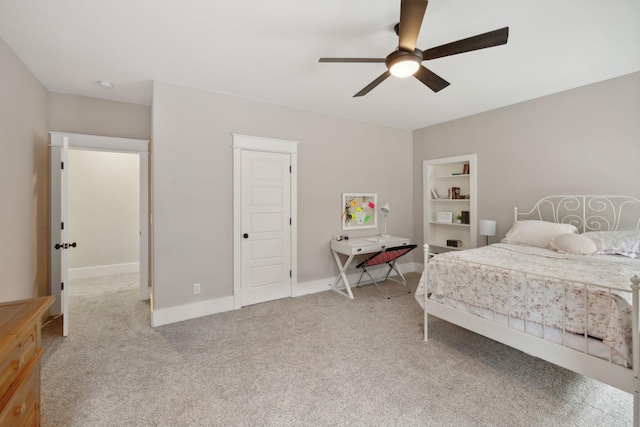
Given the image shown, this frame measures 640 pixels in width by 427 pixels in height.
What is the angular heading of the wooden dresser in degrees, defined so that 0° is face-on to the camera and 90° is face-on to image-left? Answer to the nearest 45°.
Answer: approximately 270°

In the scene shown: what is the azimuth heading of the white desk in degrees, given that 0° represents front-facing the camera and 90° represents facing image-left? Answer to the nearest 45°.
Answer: approximately 315°

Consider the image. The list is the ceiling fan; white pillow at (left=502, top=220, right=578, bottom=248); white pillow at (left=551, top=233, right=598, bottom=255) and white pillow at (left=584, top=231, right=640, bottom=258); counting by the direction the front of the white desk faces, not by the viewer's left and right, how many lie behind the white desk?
0

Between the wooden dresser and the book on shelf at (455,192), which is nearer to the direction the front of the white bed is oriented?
the wooden dresser

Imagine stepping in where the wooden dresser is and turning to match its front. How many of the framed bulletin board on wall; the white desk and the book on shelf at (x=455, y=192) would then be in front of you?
3

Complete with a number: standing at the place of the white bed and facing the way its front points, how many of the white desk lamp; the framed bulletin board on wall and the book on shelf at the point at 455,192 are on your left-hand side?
0

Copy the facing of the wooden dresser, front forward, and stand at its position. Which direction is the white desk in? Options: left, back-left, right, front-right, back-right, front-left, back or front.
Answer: front

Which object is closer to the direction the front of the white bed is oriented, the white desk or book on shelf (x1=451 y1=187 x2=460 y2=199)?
the white desk

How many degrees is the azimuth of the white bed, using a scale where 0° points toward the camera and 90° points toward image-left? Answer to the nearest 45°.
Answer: approximately 45°

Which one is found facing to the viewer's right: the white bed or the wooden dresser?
the wooden dresser

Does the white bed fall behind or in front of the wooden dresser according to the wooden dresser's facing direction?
in front

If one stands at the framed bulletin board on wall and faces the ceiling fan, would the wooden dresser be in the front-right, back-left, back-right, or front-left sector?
front-right

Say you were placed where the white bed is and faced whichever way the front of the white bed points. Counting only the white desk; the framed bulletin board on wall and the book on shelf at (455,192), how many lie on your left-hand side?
0

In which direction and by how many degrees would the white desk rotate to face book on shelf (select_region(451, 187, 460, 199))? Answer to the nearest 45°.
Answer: approximately 90° to its left

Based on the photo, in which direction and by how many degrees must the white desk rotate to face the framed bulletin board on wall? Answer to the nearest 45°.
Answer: approximately 135° to its left

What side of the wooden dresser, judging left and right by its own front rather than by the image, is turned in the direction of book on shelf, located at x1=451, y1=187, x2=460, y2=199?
front

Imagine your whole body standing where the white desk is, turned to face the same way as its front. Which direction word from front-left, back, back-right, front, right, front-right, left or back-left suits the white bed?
front

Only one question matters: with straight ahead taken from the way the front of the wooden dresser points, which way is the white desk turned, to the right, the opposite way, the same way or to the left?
to the right
